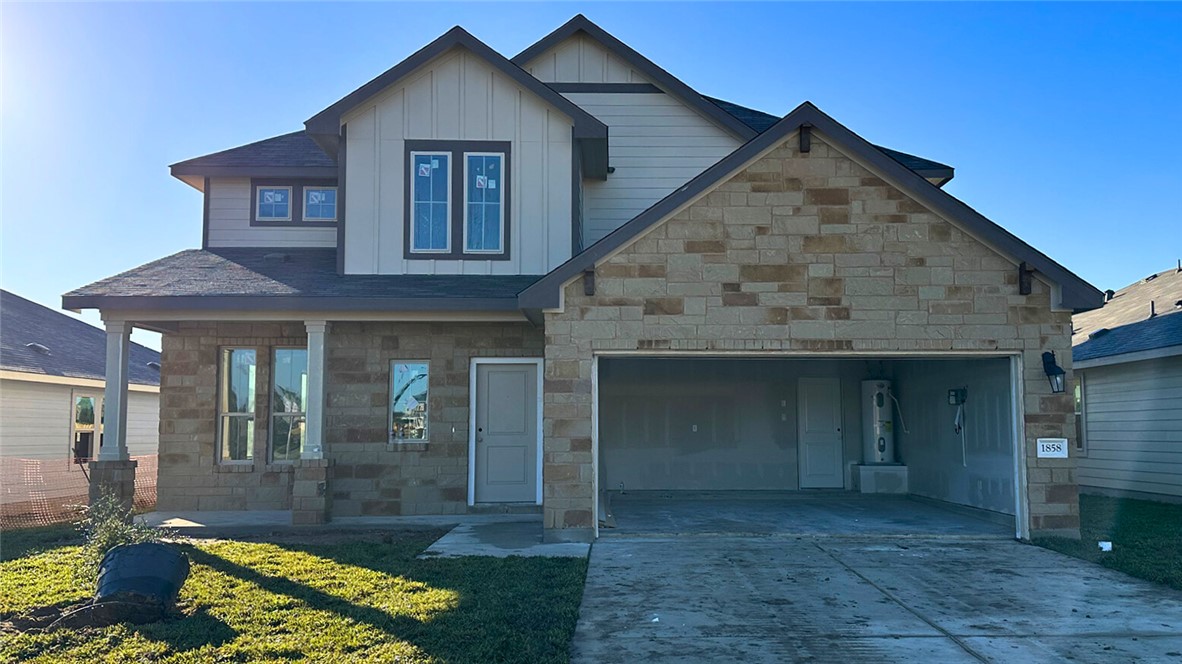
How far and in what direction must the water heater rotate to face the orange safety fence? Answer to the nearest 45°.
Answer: approximately 45° to its right

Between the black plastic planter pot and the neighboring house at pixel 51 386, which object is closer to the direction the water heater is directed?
the black plastic planter pot

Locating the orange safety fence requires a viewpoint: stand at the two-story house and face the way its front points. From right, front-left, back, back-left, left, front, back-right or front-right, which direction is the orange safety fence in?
right

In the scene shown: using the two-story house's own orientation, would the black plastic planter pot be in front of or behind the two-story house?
in front

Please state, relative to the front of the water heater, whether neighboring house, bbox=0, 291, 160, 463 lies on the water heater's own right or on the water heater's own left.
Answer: on the water heater's own right

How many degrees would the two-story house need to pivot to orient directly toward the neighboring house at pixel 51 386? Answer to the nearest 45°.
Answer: approximately 135° to its right

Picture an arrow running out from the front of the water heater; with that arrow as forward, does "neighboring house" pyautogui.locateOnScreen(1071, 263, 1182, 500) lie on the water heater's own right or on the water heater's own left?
on the water heater's own left

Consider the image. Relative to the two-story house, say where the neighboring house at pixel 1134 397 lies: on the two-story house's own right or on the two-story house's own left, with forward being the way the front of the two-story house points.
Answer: on the two-story house's own left

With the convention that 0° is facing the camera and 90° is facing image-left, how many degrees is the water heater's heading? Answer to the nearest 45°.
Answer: approximately 0°
